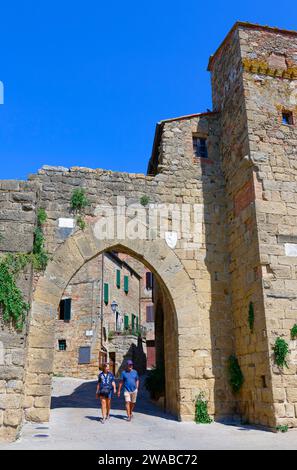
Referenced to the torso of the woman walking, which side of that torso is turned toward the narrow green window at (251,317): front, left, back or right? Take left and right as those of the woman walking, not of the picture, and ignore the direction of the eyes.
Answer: left

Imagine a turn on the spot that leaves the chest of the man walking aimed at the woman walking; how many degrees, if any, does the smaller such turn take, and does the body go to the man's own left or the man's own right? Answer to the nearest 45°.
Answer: approximately 90° to the man's own right

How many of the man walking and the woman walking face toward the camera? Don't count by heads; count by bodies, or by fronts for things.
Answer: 2

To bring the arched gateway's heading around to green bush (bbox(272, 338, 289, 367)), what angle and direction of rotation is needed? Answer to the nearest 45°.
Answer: approximately 90° to its left

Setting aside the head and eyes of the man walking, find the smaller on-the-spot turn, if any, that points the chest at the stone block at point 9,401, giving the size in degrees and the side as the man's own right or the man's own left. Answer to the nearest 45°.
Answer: approximately 45° to the man's own right

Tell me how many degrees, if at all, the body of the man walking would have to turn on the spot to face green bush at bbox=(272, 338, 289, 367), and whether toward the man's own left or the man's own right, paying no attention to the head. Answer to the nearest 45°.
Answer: approximately 45° to the man's own left

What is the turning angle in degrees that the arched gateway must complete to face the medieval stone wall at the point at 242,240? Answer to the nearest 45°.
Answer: approximately 90° to its left

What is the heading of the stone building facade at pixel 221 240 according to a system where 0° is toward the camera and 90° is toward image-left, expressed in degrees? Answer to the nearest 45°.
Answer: approximately 0°
